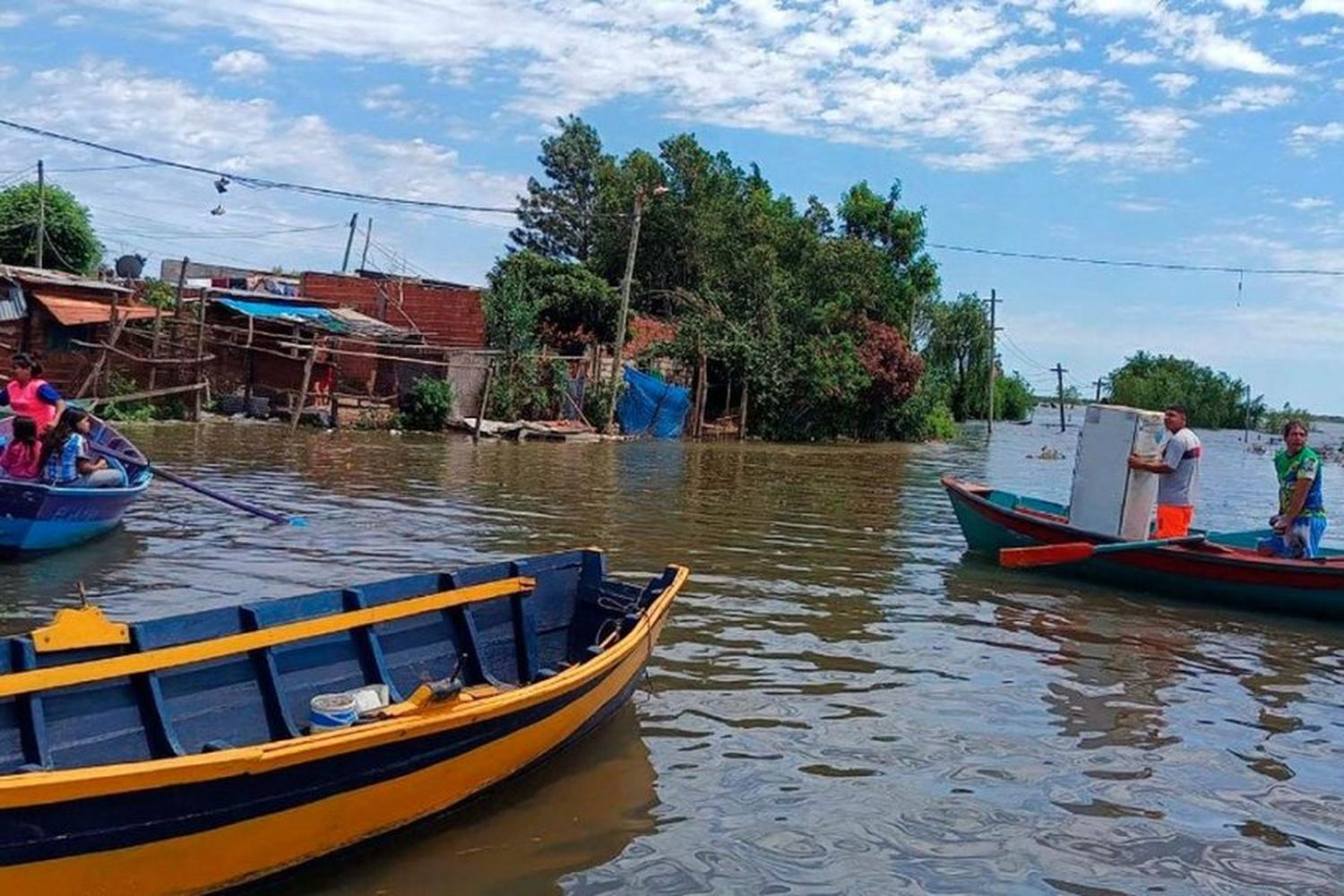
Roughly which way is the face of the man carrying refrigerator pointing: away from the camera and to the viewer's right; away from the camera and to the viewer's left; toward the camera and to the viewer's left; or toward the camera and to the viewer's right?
toward the camera and to the viewer's left

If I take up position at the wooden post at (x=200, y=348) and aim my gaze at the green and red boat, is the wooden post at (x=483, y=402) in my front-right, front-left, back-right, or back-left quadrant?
front-left

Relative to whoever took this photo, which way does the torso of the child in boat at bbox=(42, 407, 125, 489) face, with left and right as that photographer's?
facing to the right of the viewer

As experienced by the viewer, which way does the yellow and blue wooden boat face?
facing away from the viewer and to the right of the viewer

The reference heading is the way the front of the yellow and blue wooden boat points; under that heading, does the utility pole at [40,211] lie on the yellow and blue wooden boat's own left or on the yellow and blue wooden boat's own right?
on the yellow and blue wooden boat's own left

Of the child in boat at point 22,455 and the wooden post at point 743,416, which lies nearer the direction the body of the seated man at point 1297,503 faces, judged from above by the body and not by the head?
the child in boat
